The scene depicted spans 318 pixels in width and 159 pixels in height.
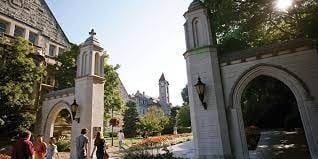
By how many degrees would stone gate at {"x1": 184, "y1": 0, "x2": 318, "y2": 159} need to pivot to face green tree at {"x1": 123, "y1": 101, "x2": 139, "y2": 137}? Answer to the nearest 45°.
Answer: approximately 135° to its right

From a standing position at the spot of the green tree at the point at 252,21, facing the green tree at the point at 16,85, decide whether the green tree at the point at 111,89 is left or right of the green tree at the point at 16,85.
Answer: right

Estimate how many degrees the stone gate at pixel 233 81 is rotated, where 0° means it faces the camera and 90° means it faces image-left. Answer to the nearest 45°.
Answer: approximately 0°

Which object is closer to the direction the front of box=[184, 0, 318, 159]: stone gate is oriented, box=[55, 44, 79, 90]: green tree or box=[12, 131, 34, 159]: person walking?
the person walking

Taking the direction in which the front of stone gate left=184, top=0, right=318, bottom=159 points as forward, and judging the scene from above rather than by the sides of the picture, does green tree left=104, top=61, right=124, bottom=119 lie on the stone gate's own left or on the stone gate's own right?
on the stone gate's own right

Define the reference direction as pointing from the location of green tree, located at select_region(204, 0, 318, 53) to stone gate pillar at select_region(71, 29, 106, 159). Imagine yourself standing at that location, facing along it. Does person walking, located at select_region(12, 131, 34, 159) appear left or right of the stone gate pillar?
left

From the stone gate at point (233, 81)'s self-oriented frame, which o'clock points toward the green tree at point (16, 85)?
The green tree is roughly at 3 o'clock from the stone gate.

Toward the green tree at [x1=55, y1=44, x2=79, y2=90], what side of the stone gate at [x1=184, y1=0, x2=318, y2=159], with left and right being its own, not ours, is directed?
right
